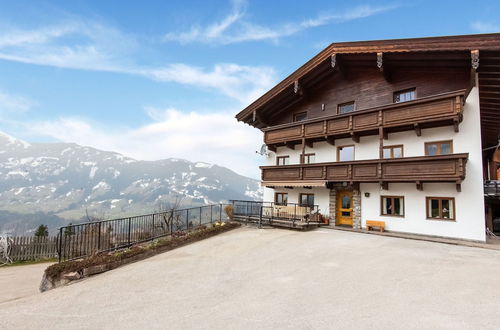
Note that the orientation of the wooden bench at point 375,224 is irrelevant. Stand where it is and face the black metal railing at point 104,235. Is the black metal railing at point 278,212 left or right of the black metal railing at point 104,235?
right

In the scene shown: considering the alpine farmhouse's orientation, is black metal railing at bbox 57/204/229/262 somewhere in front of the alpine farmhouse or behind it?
in front

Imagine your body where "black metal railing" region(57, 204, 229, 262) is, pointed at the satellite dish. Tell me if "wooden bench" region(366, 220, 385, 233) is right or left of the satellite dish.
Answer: right

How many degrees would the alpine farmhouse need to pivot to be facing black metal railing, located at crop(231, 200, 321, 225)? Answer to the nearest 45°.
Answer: approximately 45° to its right

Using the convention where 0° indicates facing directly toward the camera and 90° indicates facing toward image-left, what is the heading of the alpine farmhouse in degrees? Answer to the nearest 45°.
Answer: approximately 45°

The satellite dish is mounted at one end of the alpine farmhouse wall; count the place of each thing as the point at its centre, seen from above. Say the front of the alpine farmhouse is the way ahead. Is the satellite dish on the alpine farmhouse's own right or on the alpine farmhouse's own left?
on the alpine farmhouse's own right

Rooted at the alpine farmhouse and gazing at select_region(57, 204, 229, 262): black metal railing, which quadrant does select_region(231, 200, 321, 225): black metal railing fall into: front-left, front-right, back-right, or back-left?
front-right
